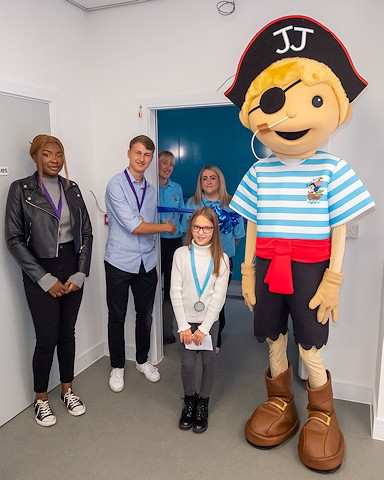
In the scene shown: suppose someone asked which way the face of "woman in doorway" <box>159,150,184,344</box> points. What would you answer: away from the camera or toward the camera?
toward the camera

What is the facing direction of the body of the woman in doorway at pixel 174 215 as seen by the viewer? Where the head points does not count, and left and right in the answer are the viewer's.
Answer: facing the viewer

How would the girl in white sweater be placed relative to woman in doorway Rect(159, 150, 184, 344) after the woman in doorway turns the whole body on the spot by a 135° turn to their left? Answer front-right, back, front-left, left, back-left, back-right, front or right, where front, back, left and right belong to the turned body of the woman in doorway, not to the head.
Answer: back-right

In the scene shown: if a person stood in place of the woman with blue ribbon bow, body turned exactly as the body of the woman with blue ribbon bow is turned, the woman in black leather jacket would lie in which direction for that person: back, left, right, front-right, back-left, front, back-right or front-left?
front-right

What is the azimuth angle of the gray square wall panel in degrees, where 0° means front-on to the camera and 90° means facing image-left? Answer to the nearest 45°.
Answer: approximately 0°

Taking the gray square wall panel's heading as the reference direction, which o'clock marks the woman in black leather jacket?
The woman in black leather jacket is roughly at 2 o'clock from the gray square wall panel.

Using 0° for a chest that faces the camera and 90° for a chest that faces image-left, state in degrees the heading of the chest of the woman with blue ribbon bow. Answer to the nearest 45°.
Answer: approximately 0°

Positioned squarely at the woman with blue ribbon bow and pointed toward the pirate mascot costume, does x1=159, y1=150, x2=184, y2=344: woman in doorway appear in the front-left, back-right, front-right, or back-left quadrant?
back-right

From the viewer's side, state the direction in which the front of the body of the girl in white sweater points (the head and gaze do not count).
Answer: toward the camera
